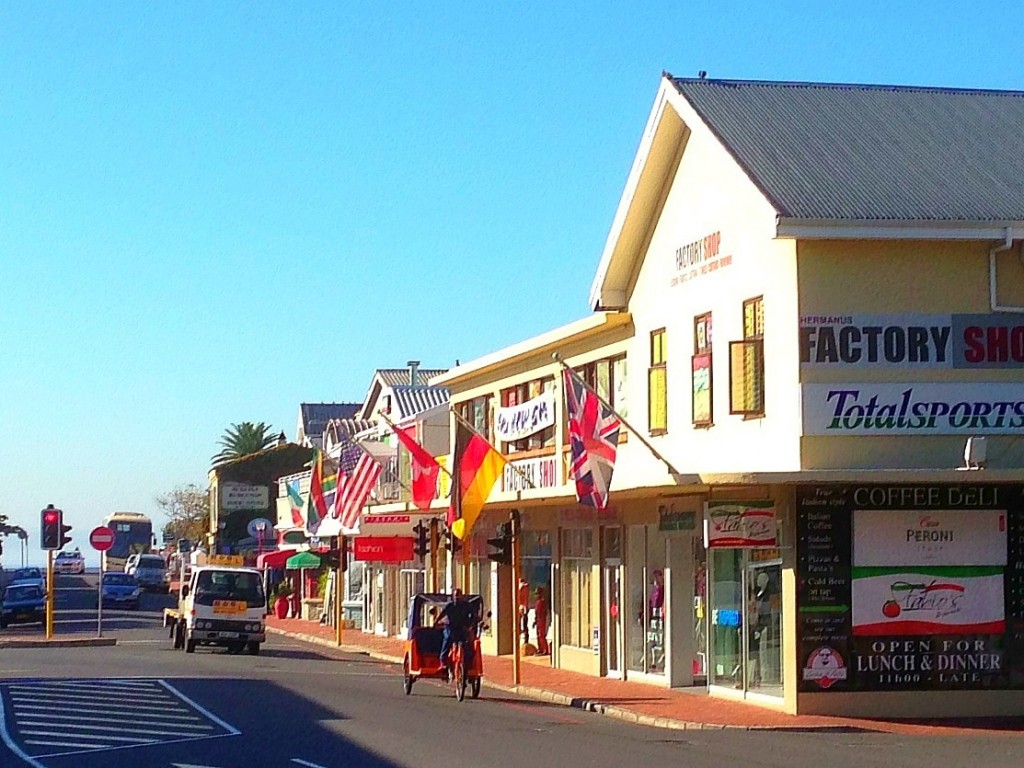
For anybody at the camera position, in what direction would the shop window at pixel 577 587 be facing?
facing the viewer and to the left of the viewer

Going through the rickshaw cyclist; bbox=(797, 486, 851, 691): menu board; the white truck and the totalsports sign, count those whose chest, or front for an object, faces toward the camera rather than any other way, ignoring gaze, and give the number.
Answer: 4

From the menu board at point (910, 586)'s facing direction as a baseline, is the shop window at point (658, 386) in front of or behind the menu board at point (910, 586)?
behind

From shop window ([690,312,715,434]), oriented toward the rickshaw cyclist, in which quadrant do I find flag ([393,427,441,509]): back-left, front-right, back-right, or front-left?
front-right

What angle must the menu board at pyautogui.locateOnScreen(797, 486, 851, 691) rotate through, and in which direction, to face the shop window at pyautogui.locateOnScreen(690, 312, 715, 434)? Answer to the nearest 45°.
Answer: approximately 135° to its right

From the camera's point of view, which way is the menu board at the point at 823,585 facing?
toward the camera

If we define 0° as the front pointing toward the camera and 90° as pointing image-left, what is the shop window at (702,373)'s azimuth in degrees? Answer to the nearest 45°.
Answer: approximately 45°

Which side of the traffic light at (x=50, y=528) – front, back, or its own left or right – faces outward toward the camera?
front

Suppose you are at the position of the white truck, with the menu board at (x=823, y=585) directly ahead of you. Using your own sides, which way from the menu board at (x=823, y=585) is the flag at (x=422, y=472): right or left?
left

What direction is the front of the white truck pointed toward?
toward the camera

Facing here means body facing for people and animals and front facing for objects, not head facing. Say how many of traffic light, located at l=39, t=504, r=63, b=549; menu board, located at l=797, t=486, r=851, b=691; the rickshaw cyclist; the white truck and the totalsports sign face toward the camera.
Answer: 5

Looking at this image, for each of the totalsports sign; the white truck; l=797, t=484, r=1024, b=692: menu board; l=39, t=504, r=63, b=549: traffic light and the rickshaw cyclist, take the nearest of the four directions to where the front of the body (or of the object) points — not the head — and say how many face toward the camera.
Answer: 5

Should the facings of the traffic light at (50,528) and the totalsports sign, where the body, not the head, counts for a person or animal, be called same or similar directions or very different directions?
same or similar directions
